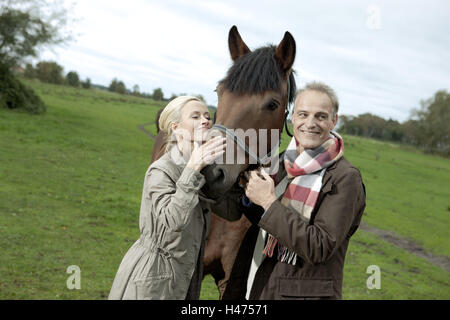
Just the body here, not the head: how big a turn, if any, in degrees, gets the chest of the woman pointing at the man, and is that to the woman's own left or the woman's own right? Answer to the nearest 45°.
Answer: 0° — they already face them

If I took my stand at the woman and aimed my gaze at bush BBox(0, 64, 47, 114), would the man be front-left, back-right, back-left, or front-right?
back-right

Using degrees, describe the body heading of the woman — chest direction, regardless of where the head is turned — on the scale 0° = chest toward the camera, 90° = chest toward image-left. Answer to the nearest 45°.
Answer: approximately 270°

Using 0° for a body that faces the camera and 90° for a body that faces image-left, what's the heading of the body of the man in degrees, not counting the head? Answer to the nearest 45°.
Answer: approximately 45°

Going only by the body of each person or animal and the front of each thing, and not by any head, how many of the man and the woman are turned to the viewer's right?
1

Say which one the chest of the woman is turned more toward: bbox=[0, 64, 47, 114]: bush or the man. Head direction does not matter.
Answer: the man
